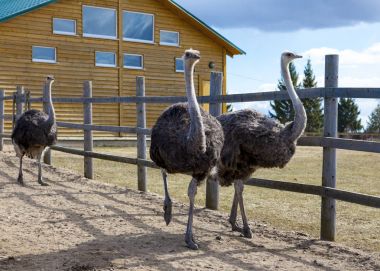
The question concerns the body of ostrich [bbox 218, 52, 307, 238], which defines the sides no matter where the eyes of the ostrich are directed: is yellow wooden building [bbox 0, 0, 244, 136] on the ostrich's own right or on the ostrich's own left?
on the ostrich's own left

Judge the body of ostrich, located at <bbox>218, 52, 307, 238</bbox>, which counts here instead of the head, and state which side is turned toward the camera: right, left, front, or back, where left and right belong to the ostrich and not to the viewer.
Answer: right
